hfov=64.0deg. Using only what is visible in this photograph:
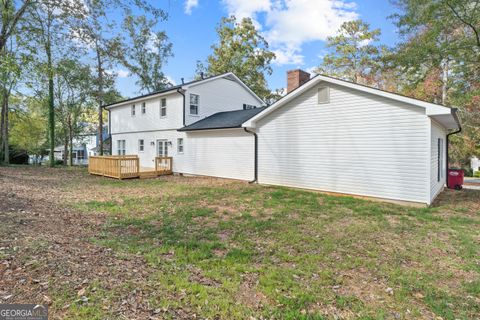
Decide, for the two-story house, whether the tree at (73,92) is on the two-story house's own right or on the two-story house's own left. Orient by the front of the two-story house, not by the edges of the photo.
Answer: on the two-story house's own left

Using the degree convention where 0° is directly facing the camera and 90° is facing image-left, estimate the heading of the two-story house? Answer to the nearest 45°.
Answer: approximately 225°

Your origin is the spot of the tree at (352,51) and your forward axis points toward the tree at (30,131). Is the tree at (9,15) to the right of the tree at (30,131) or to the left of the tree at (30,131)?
left

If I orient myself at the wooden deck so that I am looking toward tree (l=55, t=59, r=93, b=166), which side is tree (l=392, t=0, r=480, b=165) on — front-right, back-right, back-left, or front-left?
back-right

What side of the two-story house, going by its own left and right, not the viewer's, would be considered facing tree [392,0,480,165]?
right

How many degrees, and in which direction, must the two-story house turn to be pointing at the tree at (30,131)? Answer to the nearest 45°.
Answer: approximately 90° to its left

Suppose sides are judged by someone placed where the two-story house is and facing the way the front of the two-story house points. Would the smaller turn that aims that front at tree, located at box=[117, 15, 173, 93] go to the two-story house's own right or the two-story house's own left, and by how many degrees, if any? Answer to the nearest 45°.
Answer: approximately 45° to the two-story house's own left

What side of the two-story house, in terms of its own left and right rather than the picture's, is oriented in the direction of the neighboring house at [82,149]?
left
